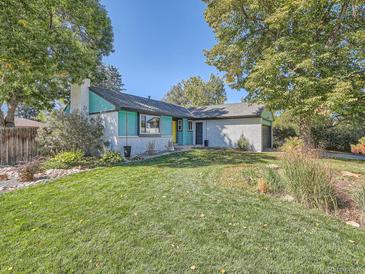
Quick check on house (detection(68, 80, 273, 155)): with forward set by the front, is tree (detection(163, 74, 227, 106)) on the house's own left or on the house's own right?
on the house's own left

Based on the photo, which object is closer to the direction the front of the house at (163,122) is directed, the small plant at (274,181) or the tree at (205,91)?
the small plant

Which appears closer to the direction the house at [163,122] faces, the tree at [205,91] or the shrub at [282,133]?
the shrub

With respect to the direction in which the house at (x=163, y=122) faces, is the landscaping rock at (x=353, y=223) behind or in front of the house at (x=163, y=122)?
in front

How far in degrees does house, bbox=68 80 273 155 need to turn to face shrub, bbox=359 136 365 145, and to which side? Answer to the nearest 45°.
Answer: approximately 45° to its left

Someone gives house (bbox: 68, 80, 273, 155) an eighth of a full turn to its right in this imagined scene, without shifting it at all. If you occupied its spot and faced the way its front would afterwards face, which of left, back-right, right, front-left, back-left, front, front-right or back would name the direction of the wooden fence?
front-right

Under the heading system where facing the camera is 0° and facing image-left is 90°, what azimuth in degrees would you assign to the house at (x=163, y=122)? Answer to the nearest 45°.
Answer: approximately 315°

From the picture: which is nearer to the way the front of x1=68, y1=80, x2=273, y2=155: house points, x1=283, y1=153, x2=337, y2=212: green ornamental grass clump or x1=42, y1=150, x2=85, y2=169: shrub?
the green ornamental grass clump

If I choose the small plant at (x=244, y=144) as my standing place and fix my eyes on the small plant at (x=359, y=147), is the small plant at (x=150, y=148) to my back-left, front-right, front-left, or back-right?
back-right

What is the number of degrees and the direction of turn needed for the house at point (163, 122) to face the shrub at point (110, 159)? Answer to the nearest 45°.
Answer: approximately 90° to its right
